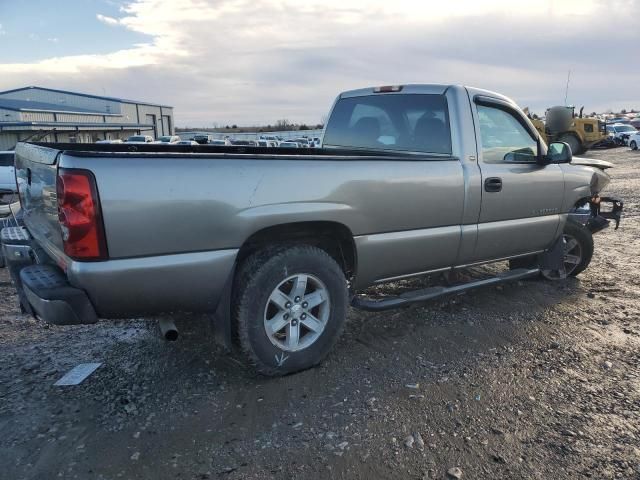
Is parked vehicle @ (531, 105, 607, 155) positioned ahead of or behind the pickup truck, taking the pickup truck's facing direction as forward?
ahead

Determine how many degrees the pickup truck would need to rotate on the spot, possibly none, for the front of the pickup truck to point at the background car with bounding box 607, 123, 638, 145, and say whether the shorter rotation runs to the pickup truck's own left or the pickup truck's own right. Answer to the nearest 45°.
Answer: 0° — it already faces it

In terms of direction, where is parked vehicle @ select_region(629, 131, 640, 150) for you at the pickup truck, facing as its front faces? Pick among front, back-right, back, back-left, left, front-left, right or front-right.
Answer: front

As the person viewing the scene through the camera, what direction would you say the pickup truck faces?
facing away from the viewer and to the right of the viewer
